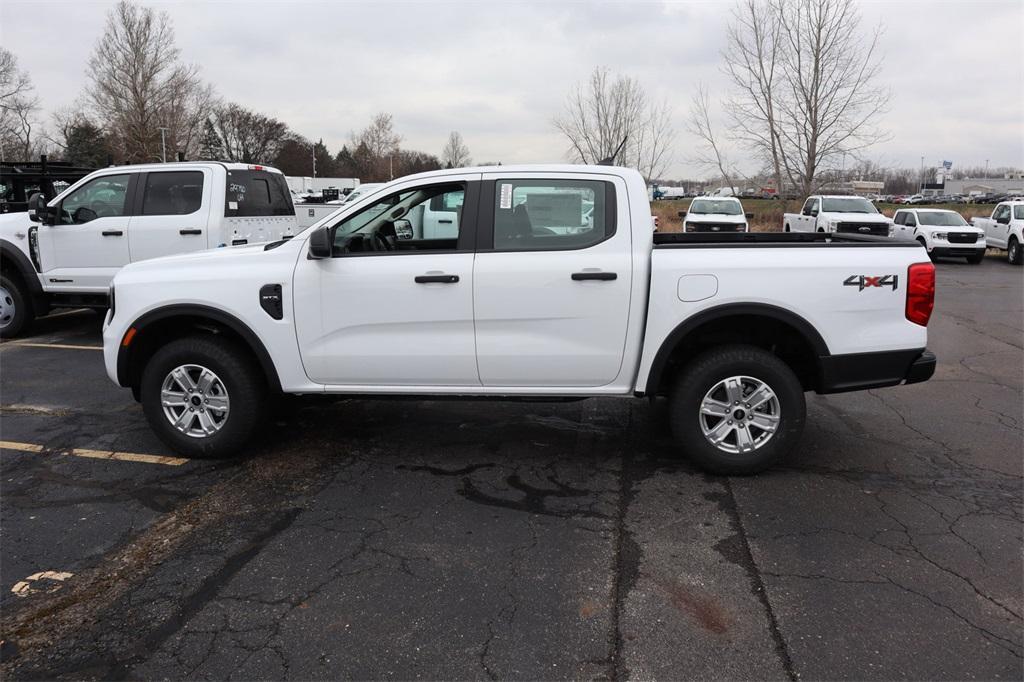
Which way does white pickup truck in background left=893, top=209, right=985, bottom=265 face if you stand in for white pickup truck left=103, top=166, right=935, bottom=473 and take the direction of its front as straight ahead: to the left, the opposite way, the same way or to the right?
to the left

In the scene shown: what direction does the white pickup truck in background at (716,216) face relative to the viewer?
toward the camera

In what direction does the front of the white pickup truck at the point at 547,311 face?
to the viewer's left

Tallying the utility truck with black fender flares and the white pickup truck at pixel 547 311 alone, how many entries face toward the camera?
0

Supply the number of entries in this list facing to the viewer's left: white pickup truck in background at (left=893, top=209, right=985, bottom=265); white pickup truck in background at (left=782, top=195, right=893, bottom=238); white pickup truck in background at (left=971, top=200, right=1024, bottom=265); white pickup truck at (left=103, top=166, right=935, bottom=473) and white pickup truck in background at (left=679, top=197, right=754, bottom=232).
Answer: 1

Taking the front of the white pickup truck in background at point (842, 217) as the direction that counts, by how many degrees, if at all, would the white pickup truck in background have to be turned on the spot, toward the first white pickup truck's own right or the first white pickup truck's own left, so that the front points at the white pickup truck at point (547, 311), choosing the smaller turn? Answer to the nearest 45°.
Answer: approximately 45° to the first white pickup truck's own right

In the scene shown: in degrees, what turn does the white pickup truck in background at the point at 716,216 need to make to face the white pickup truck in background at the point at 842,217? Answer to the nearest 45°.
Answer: approximately 135° to its left

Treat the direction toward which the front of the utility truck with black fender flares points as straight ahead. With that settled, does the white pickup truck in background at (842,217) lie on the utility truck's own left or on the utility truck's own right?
on the utility truck's own right

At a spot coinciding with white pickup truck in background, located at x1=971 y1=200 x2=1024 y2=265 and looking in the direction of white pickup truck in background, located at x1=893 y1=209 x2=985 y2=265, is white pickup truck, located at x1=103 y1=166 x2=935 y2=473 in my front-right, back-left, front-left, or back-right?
front-left

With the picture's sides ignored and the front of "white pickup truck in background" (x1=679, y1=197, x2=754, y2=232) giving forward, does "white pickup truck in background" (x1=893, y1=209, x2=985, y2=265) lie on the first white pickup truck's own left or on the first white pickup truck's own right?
on the first white pickup truck's own left

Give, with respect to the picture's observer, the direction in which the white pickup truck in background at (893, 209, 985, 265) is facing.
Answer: facing the viewer and to the right of the viewer

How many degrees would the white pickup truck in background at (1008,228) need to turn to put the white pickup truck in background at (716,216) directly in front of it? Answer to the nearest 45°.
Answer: approximately 90° to its right

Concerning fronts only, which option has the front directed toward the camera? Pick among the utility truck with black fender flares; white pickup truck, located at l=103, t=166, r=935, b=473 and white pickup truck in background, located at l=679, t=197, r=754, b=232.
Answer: the white pickup truck in background

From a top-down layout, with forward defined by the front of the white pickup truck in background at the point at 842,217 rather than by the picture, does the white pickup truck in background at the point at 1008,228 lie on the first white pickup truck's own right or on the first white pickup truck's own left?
on the first white pickup truck's own left

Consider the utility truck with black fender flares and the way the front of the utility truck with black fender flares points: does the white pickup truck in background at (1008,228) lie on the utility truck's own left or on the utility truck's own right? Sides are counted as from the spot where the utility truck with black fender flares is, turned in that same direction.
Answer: on the utility truck's own right

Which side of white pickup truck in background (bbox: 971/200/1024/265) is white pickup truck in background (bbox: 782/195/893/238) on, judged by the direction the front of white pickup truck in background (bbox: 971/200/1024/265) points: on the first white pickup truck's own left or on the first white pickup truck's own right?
on the first white pickup truck's own right

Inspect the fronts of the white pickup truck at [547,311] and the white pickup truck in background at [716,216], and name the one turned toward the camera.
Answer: the white pickup truck in background

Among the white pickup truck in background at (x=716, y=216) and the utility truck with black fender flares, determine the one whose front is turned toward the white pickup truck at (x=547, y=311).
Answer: the white pickup truck in background

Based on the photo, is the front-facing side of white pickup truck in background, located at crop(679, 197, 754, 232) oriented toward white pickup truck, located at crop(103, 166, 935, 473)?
yes
